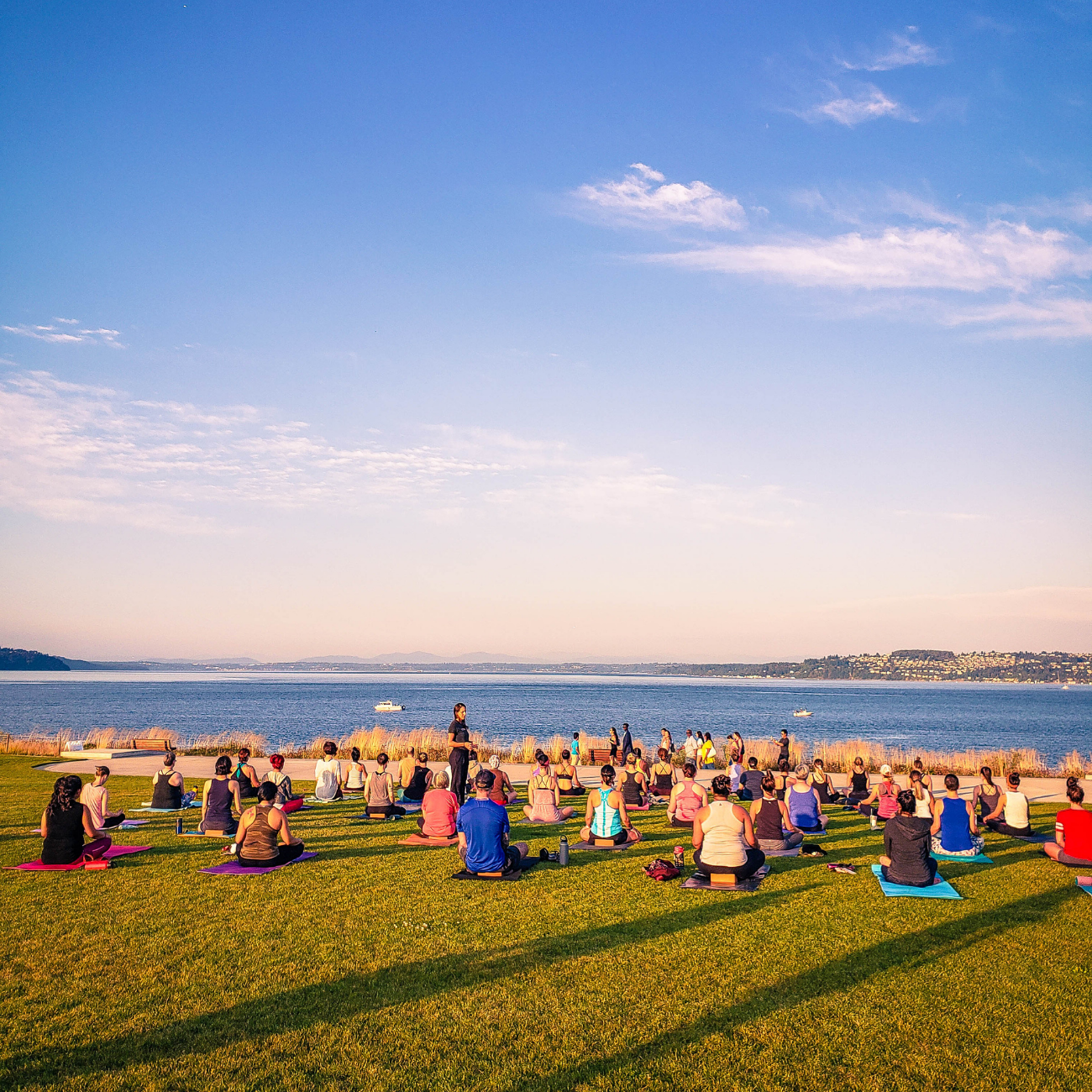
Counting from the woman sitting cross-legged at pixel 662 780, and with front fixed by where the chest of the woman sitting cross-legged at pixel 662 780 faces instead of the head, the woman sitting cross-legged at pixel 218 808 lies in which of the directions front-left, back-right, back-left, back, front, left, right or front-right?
back-left

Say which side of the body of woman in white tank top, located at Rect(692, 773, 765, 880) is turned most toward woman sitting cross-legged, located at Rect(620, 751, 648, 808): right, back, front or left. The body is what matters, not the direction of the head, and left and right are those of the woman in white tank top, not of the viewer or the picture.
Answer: front

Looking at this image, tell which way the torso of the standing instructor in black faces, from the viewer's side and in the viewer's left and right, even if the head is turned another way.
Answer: facing the viewer and to the right of the viewer

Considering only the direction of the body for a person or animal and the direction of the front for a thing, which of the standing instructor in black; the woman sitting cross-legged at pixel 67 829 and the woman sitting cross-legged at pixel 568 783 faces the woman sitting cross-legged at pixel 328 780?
the woman sitting cross-legged at pixel 67 829

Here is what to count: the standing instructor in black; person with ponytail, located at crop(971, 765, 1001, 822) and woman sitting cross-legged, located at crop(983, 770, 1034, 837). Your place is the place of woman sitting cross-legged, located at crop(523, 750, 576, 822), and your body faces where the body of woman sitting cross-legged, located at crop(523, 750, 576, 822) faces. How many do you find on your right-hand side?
2

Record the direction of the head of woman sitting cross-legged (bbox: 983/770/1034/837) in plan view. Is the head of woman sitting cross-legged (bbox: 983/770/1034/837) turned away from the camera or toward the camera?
away from the camera

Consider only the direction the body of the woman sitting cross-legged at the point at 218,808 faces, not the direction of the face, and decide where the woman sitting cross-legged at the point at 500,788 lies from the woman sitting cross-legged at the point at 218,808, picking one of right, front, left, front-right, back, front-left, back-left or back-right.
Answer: right

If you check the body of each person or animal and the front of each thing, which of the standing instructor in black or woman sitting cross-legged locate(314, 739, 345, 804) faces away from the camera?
the woman sitting cross-legged

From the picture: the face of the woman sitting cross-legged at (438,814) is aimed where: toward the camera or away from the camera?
away from the camera

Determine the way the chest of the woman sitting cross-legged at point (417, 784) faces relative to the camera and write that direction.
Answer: away from the camera

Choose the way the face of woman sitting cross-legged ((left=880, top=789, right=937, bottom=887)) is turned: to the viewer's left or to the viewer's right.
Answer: to the viewer's left

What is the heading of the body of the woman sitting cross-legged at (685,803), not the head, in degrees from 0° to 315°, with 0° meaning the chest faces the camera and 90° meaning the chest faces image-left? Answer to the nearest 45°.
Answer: approximately 180°

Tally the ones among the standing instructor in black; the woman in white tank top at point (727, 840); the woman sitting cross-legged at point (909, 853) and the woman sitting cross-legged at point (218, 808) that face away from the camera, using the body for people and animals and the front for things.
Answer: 3

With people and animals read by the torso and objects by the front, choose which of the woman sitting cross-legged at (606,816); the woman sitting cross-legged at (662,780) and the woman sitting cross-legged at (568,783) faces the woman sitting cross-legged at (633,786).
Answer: the woman sitting cross-legged at (606,816)

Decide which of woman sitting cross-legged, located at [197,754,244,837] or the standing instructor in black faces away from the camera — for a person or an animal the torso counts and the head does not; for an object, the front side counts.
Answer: the woman sitting cross-legged

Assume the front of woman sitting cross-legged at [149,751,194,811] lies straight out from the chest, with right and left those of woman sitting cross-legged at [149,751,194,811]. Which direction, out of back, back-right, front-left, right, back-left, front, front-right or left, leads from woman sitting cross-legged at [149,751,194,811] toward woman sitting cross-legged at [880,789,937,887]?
right

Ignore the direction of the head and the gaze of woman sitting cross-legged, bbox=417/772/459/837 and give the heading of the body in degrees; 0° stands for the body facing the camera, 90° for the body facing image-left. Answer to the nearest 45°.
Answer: approximately 180°

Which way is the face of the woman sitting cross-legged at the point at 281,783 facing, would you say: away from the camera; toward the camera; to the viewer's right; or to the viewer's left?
away from the camera
